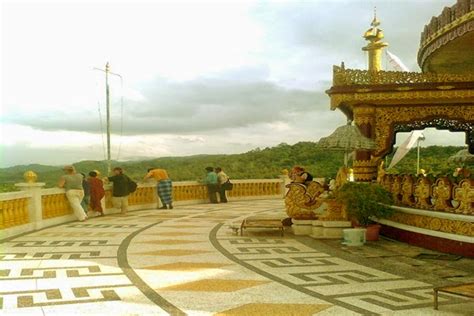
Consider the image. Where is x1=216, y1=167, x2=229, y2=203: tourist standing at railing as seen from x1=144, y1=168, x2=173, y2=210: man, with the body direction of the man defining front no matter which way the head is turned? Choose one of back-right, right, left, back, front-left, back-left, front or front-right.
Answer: back-right

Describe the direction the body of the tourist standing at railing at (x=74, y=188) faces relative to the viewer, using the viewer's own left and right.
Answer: facing away from the viewer and to the left of the viewer

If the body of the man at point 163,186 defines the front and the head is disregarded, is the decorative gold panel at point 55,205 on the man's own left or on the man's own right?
on the man's own left

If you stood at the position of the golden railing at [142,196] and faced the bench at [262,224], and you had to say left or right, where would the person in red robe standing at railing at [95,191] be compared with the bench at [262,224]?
right

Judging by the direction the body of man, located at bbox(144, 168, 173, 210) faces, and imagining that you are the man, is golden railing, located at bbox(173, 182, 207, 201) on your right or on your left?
on your right

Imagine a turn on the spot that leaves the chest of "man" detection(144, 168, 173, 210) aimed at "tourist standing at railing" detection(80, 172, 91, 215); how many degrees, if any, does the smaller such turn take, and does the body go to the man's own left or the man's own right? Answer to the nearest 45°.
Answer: approximately 45° to the man's own left

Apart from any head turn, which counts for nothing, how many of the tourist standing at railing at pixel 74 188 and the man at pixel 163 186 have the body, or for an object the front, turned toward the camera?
0

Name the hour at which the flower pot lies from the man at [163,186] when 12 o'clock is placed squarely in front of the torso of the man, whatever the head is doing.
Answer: The flower pot is roughly at 8 o'clock from the man.

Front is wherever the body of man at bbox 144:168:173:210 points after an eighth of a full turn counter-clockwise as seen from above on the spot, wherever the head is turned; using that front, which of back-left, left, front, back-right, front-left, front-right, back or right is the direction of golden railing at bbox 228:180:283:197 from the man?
back

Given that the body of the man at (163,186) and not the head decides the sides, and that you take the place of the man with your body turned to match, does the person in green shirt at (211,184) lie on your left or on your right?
on your right
